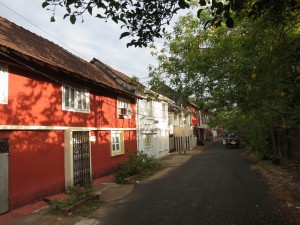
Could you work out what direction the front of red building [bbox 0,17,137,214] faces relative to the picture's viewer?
facing the viewer and to the right of the viewer

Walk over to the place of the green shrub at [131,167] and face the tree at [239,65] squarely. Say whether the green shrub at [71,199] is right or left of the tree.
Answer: right

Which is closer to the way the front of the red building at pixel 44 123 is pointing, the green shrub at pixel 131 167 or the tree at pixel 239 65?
the tree

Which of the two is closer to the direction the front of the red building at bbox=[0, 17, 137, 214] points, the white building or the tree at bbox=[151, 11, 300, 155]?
the tree

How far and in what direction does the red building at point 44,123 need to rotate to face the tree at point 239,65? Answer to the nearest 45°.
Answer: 0° — it already faces it

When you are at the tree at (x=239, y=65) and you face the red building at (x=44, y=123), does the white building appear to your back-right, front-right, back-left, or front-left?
front-right

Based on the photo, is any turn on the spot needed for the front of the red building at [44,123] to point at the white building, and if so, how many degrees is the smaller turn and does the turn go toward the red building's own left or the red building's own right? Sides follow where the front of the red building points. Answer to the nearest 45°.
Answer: approximately 90° to the red building's own left
